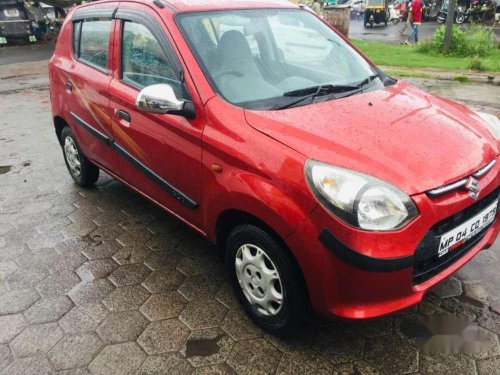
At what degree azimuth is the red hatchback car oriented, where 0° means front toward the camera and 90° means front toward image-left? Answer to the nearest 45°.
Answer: approximately 315°

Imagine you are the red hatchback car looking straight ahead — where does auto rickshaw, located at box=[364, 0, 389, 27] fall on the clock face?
The auto rickshaw is roughly at 8 o'clock from the red hatchback car.

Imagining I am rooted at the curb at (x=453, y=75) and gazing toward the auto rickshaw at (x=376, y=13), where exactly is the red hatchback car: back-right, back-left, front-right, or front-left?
back-left

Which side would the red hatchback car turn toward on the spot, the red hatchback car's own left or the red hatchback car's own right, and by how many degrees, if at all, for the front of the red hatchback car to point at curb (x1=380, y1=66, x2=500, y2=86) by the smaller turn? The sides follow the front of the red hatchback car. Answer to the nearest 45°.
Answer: approximately 90° to the red hatchback car's own left
